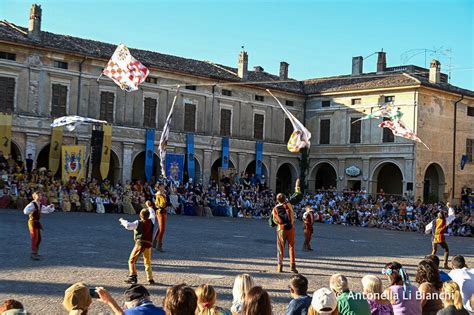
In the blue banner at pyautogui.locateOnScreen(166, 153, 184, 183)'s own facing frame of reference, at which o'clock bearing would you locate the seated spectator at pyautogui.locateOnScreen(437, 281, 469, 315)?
The seated spectator is roughly at 12 o'clock from the blue banner.

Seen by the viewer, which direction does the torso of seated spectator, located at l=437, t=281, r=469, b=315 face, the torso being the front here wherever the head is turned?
away from the camera

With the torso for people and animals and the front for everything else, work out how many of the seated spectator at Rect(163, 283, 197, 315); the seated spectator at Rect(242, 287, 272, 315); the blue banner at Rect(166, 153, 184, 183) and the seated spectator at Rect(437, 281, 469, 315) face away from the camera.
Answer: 3

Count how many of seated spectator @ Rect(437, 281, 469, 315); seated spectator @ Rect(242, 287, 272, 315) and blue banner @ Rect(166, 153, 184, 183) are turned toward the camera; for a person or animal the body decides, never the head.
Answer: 1

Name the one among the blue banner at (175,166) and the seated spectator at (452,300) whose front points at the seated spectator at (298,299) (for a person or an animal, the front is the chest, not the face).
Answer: the blue banner

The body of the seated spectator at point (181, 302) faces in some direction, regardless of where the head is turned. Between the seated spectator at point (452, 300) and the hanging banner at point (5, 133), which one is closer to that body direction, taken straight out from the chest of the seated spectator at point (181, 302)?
the hanging banner

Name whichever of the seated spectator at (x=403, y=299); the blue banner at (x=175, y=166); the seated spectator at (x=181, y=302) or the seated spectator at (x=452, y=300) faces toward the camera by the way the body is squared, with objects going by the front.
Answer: the blue banner

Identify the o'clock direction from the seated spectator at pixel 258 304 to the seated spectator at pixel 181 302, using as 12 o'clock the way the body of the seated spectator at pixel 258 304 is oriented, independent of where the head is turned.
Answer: the seated spectator at pixel 181 302 is roughly at 9 o'clock from the seated spectator at pixel 258 304.

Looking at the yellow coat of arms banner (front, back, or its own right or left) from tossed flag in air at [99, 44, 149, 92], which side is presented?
front

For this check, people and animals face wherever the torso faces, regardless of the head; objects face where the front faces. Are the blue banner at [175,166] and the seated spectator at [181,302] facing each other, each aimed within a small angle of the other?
yes

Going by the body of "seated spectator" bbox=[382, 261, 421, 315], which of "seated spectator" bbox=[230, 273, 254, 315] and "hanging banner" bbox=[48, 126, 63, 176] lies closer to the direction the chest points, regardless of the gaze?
the hanging banner

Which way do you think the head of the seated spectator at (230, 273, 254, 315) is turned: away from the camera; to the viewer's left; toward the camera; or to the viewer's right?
away from the camera

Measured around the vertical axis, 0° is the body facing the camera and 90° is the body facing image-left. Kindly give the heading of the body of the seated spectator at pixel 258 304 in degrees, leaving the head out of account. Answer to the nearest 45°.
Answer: approximately 180°

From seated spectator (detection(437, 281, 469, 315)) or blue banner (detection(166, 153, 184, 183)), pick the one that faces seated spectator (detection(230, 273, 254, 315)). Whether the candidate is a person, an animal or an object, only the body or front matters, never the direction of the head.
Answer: the blue banner

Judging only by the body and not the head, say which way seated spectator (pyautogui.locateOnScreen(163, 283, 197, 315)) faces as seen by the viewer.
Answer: away from the camera

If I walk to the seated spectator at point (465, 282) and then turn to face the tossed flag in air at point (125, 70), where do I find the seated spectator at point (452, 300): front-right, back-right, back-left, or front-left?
back-left

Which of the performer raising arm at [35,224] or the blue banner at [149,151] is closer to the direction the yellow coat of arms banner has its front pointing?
the performer raising arm

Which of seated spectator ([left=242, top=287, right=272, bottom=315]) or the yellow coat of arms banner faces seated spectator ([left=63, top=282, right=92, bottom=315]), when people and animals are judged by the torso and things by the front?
the yellow coat of arms banner

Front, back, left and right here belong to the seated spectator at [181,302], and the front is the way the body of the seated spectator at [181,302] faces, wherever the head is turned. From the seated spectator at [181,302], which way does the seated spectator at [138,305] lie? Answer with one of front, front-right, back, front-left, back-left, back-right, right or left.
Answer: front-left

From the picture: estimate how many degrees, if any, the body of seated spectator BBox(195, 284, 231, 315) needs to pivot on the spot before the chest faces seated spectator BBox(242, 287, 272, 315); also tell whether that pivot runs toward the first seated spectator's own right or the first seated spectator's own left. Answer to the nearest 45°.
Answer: approximately 135° to the first seated spectator's own right

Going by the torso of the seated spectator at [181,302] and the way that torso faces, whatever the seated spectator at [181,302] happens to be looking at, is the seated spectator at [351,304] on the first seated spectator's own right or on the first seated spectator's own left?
on the first seated spectator's own right
